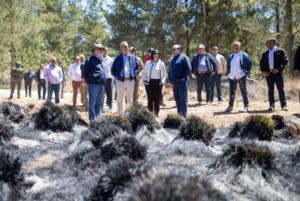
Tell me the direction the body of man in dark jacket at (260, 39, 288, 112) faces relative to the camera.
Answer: toward the camera

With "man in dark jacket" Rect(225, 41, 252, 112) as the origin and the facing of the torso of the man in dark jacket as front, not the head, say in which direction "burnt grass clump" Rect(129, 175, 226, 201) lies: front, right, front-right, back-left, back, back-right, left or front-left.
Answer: front

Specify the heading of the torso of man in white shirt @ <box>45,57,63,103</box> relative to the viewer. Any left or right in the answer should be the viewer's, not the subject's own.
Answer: facing the viewer

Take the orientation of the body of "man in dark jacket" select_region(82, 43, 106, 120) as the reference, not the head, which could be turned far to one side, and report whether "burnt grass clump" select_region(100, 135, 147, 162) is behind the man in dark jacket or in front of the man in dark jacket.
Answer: in front

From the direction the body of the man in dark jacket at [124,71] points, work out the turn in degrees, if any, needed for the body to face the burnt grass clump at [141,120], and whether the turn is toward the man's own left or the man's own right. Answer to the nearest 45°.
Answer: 0° — they already face it

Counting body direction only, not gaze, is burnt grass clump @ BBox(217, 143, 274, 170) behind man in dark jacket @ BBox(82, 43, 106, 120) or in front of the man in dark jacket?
in front

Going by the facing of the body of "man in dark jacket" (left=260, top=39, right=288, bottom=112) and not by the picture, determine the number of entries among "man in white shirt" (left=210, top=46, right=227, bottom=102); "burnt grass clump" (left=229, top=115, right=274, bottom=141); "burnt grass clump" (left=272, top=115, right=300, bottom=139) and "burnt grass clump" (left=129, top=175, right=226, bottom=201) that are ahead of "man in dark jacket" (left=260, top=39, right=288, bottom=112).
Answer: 3

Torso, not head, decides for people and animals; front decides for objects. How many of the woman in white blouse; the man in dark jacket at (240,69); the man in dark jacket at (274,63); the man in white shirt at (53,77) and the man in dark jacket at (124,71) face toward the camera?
5

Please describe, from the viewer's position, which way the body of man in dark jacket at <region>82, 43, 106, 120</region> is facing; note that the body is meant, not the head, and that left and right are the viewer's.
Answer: facing the viewer and to the right of the viewer

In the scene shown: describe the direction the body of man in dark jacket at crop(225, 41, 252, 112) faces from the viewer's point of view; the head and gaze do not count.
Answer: toward the camera

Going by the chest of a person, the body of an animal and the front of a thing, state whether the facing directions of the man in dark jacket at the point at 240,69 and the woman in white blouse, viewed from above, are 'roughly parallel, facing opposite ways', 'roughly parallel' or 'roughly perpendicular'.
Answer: roughly parallel

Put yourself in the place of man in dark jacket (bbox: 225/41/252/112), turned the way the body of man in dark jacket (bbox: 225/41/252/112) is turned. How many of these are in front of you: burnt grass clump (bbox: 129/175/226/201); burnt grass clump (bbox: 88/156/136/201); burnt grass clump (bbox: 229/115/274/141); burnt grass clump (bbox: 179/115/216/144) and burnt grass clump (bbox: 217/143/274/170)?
5

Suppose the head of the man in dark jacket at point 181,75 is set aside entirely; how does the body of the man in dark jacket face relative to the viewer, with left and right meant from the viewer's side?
facing the viewer and to the left of the viewer

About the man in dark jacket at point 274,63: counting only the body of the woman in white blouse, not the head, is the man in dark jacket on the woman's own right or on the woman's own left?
on the woman's own left
